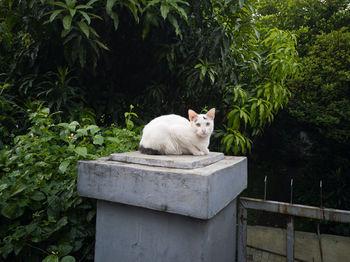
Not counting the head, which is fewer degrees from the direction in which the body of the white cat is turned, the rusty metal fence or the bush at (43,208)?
the rusty metal fence

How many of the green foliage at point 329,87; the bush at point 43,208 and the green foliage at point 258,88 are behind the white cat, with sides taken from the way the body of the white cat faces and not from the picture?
1

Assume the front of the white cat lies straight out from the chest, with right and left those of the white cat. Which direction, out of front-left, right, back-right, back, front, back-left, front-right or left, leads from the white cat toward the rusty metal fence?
front

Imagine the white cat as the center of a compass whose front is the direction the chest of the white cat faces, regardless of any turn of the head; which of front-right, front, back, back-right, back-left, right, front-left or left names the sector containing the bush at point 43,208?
back

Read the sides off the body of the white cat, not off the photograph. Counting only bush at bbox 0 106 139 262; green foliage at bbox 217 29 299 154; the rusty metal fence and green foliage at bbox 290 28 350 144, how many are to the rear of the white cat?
1

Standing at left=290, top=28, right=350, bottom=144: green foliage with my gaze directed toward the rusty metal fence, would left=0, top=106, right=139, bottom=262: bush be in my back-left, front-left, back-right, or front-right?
front-right

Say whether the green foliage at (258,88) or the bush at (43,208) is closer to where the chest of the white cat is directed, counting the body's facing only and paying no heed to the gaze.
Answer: the green foliage

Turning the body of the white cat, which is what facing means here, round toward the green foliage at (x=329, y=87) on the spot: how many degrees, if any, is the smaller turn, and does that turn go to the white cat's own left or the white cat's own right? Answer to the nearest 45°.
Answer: approximately 45° to the white cat's own left

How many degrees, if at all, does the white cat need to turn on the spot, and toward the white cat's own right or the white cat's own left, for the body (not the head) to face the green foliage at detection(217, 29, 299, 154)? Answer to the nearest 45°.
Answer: approximately 45° to the white cat's own left

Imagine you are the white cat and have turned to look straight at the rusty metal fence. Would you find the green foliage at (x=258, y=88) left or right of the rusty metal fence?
left

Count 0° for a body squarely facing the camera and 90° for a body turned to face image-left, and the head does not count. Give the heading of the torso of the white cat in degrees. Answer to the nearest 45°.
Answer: approximately 270°

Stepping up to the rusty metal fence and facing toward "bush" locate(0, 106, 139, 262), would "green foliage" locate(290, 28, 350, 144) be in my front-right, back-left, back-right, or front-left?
back-right

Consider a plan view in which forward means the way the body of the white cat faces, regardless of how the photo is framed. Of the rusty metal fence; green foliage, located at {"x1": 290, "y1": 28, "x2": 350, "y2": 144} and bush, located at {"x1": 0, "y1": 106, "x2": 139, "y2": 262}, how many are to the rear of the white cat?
1
